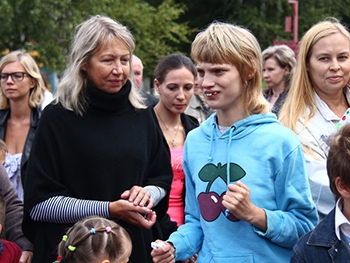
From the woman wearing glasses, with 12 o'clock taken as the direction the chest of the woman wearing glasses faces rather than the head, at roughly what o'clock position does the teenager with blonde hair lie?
The teenager with blonde hair is roughly at 10 o'clock from the woman wearing glasses.

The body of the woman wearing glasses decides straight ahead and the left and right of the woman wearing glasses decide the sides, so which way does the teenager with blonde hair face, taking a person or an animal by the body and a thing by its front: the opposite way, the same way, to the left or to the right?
the same way

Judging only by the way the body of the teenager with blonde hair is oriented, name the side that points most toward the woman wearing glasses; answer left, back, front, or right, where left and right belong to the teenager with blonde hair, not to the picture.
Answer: right

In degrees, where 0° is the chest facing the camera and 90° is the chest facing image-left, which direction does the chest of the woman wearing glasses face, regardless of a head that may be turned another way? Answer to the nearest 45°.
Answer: approximately 45°

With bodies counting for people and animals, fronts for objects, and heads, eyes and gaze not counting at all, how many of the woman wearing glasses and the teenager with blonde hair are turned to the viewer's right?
0

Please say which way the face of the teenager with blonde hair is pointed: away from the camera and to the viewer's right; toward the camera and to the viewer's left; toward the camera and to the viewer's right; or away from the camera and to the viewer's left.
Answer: toward the camera and to the viewer's left
